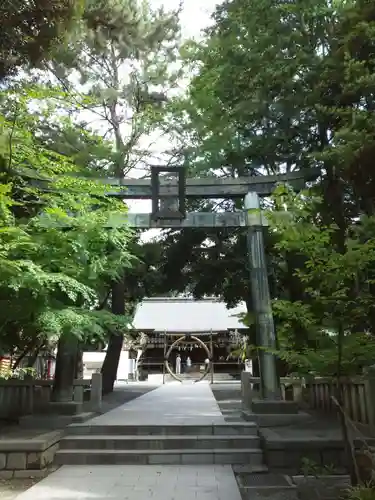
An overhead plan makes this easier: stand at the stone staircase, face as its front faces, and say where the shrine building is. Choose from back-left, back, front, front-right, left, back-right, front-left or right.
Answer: back

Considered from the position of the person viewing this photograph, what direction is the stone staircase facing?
facing the viewer

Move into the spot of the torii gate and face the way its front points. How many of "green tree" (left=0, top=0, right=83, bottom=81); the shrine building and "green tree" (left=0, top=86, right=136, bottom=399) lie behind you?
1

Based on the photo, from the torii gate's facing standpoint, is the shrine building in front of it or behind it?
behind

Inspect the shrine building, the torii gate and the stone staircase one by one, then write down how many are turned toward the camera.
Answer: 3

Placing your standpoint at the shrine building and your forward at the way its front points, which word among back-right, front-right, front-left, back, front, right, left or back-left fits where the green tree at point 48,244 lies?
front

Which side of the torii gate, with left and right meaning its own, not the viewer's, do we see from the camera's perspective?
front
